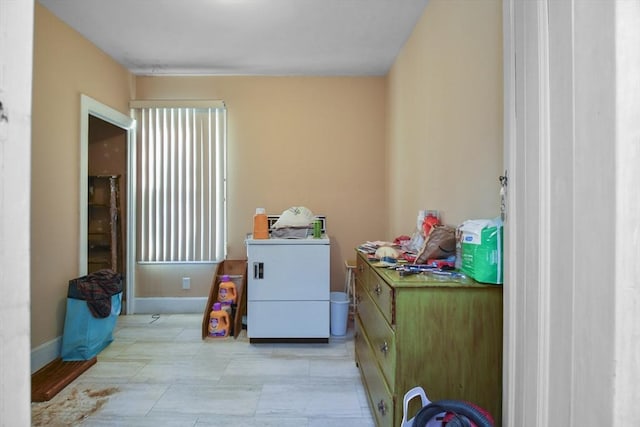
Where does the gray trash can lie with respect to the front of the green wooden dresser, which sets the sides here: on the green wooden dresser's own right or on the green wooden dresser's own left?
on the green wooden dresser's own right

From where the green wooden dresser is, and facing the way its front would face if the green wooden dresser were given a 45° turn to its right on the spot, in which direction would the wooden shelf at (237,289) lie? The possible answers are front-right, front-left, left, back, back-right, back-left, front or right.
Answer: front

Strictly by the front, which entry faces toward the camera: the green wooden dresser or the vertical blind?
the vertical blind

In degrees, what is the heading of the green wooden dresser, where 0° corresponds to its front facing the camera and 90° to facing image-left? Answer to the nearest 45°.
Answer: approximately 90°

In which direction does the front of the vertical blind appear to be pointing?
toward the camera

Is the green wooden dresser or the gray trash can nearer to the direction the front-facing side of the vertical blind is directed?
the green wooden dresser

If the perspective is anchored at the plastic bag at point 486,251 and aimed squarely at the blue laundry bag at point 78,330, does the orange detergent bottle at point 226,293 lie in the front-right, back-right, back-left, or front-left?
front-right

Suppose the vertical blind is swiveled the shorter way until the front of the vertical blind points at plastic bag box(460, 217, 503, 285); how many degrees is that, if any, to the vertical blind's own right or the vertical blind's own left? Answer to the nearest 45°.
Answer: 0° — it already faces it

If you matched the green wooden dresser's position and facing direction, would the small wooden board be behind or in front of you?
in front

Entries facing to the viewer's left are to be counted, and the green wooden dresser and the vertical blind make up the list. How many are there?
1
